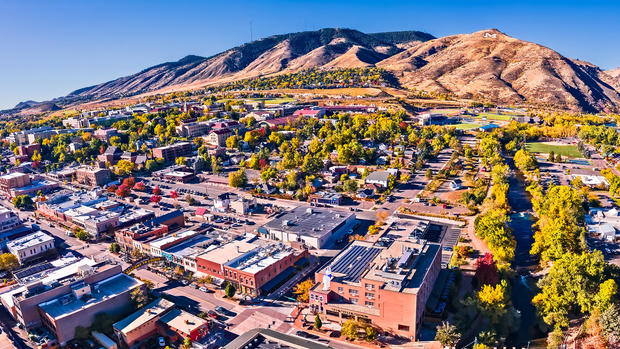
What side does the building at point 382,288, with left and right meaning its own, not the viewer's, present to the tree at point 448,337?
left

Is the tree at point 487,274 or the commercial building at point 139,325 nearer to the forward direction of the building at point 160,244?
the commercial building

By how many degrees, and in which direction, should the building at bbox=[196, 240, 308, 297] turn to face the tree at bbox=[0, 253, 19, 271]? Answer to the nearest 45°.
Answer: approximately 45° to its right

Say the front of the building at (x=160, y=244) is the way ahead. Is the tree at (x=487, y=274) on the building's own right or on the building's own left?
on the building's own left

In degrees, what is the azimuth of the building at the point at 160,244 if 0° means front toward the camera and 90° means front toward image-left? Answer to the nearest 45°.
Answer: approximately 45°

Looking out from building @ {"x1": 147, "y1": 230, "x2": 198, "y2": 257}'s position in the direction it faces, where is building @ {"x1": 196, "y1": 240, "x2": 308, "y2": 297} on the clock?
building @ {"x1": 196, "y1": 240, "x2": 308, "y2": 297} is roughly at 9 o'clock from building @ {"x1": 147, "y1": 230, "x2": 198, "y2": 257}.

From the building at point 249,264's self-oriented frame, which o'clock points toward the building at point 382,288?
the building at point 382,288 is roughly at 9 o'clock from the building at point 249,264.

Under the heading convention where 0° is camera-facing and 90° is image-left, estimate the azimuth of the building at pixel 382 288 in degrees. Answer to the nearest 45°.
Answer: approximately 45°

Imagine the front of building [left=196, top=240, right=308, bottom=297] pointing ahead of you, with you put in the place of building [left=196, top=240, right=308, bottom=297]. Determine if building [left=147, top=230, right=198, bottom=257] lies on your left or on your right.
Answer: on your right
